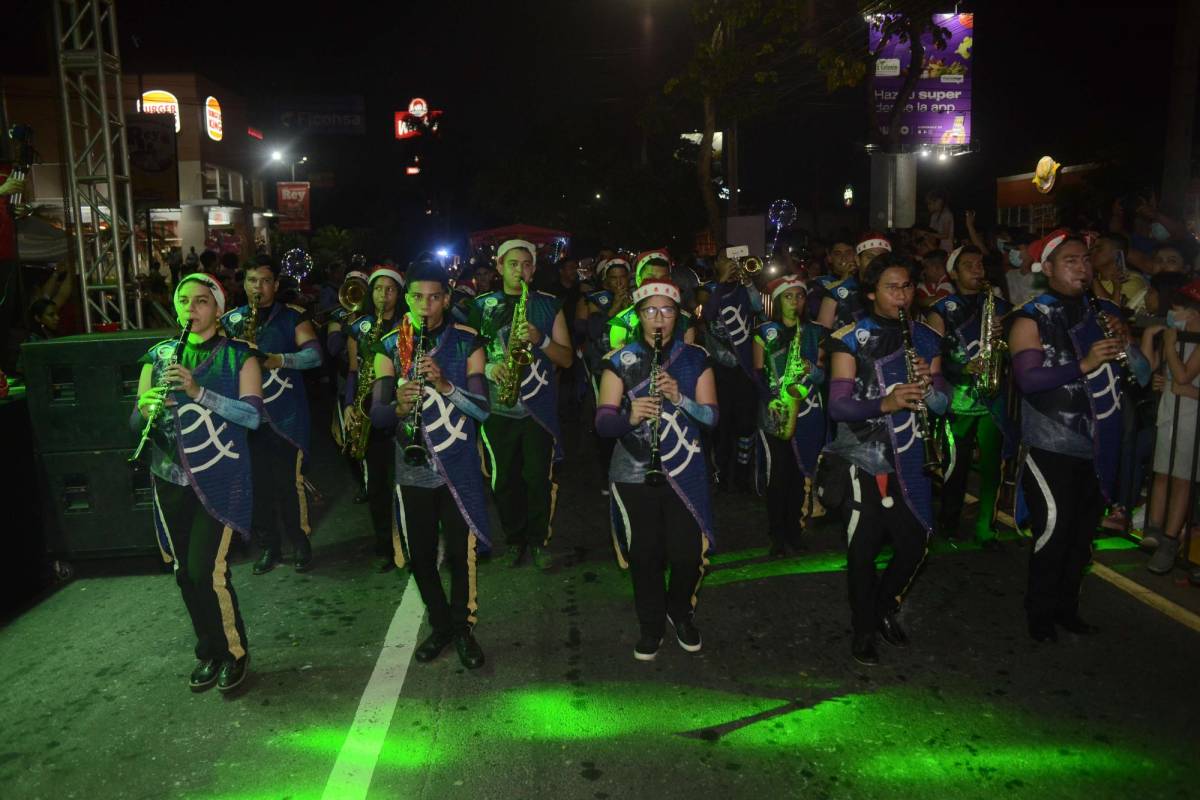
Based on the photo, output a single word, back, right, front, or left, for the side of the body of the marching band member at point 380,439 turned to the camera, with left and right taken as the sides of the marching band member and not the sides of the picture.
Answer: front

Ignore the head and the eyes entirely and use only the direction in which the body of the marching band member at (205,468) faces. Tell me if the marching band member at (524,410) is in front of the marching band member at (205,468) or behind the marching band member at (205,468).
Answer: behind

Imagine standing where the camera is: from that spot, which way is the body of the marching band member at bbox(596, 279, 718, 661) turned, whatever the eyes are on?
toward the camera

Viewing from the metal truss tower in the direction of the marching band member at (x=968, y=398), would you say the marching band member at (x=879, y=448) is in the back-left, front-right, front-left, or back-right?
front-right

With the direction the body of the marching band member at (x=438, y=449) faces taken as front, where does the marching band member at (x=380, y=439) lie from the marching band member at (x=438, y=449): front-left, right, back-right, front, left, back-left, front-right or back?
back

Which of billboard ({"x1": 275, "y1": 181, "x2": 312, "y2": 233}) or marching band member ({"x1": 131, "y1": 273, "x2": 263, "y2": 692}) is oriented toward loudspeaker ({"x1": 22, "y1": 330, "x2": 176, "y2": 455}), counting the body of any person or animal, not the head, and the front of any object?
the billboard

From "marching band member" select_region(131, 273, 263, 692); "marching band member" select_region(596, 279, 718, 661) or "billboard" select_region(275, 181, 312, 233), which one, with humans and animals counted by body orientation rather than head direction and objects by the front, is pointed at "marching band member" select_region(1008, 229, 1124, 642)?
the billboard

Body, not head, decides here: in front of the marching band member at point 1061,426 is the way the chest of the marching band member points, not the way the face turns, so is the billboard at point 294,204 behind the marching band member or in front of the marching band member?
behind

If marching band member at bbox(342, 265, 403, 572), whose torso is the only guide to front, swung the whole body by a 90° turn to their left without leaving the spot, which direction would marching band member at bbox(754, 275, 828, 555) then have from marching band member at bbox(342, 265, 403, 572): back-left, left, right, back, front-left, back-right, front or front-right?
front

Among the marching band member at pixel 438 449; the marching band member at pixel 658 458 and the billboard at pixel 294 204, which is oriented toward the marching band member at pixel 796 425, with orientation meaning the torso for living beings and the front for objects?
the billboard

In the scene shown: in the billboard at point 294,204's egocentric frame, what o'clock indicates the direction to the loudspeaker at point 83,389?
The loudspeaker is roughly at 12 o'clock from the billboard.

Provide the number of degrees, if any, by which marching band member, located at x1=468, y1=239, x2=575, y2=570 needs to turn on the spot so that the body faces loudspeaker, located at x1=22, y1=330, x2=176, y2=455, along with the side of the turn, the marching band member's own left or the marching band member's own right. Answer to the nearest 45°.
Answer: approximately 90° to the marching band member's own right

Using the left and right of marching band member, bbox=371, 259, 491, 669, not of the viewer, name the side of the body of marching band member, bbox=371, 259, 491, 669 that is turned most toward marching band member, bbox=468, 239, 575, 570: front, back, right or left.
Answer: back

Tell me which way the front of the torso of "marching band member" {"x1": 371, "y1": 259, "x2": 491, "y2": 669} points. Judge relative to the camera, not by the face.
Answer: toward the camera

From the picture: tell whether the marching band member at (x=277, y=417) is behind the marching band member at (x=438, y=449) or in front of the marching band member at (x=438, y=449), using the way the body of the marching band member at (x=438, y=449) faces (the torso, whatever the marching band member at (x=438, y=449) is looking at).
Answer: behind

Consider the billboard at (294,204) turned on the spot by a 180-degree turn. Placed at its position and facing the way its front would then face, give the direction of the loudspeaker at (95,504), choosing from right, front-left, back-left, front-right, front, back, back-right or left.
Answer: back
